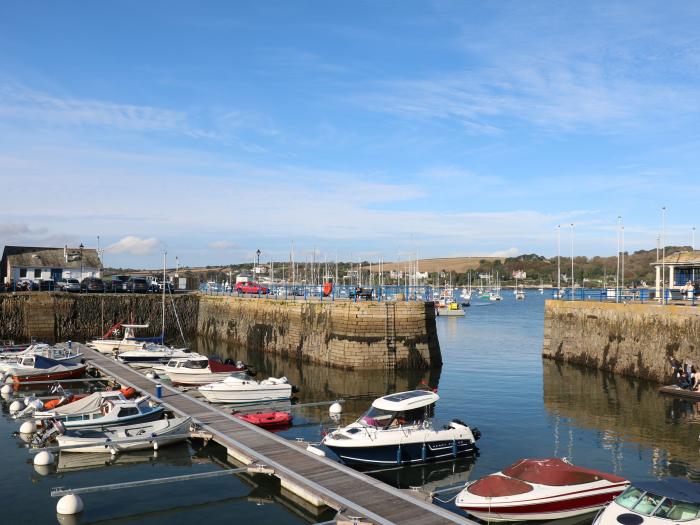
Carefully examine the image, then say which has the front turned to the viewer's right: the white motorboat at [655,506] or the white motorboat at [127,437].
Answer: the white motorboat at [127,437]

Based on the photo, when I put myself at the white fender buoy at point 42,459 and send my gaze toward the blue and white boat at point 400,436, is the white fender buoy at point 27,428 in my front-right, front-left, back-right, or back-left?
back-left

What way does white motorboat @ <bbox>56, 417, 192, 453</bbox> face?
to the viewer's right

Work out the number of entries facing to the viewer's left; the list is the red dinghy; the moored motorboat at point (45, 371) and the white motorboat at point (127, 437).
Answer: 1
